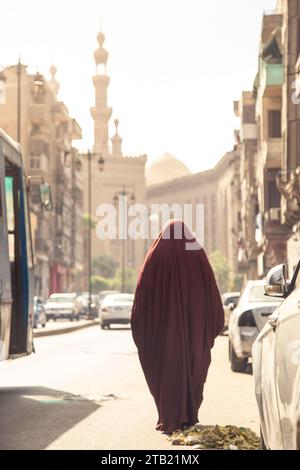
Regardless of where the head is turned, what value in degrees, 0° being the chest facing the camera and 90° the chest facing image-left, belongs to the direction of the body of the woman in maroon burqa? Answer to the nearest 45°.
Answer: approximately 180°

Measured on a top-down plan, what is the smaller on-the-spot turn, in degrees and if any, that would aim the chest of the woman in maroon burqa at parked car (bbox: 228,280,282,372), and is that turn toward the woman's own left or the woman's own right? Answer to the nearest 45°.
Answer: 0° — they already face it

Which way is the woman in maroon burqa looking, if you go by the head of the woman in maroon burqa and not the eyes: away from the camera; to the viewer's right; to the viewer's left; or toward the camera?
away from the camera

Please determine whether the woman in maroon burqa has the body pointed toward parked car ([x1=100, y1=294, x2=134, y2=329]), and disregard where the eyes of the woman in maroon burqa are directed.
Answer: yes

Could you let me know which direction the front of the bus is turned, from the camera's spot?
facing away from the viewer and to the right of the viewer
